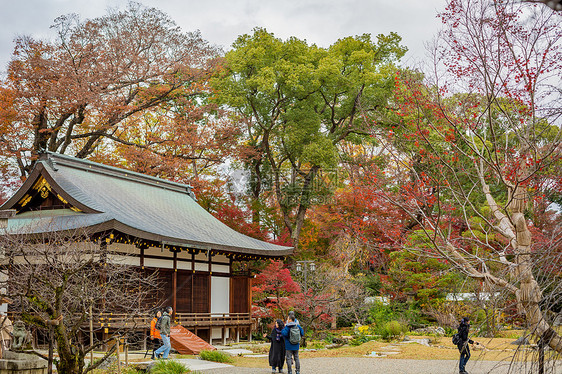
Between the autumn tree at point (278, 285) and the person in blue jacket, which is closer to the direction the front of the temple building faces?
the person in blue jacket

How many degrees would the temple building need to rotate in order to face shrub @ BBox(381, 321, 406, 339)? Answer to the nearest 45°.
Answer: approximately 45° to its left

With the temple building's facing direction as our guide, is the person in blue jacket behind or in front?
in front

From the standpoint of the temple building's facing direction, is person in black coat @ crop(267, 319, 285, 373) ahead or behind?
ahead

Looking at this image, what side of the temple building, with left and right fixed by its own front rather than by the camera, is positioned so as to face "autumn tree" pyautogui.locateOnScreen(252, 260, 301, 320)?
left

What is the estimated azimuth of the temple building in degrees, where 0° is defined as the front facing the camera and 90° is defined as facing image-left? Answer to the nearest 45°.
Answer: approximately 315°

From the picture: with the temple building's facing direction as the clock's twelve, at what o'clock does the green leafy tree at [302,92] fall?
The green leafy tree is roughly at 9 o'clock from the temple building.

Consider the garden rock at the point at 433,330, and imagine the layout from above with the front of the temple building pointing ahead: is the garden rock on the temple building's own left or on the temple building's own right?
on the temple building's own left
